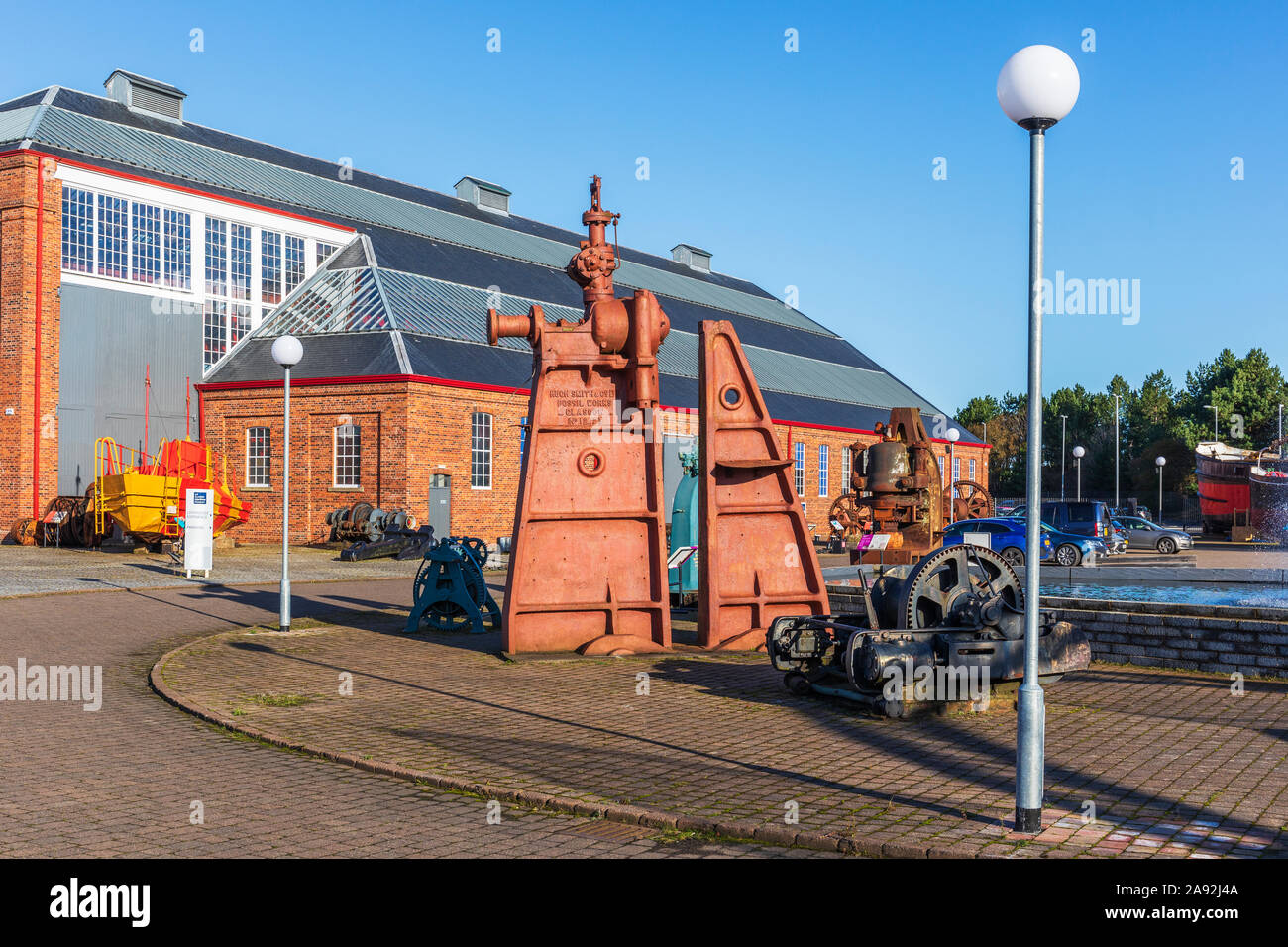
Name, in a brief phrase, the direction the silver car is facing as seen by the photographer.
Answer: facing to the right of the viewer

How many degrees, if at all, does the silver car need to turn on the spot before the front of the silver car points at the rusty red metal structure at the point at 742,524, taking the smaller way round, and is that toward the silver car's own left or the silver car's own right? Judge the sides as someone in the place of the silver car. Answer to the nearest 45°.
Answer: approximately 90° to the silver car's own right

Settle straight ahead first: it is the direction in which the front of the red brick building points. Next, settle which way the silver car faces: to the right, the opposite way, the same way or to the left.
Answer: to the left

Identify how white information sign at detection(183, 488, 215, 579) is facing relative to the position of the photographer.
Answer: facing the viewer

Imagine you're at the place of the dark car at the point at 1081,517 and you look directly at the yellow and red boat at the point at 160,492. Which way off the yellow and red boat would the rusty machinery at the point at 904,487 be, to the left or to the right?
left

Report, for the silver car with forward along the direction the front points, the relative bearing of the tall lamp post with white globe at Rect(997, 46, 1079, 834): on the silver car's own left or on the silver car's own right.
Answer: on the silver car's own right

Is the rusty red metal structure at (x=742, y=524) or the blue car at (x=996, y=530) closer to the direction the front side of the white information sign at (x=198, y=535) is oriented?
the rusty red metal structure

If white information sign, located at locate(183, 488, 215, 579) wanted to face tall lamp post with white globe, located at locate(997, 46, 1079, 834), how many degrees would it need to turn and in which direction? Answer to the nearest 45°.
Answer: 0° — it already faces it

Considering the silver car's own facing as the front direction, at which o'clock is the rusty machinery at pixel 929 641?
The rusty machinery is roughly at 3 o'clock from the silver car.
